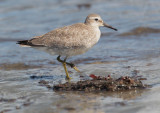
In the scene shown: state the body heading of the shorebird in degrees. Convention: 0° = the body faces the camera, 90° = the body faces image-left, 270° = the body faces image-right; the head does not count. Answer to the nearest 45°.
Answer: approximately 270°
